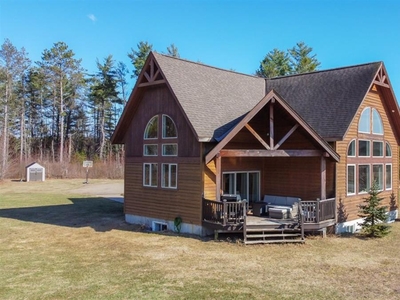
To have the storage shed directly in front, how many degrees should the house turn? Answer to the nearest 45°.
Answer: approximately 135° to its right

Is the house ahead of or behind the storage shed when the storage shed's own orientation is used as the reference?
ahead

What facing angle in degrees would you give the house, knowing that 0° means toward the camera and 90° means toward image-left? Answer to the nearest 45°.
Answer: approximately 0°

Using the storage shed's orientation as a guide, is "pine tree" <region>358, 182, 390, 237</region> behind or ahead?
ahead

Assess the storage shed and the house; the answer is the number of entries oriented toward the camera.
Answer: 2
